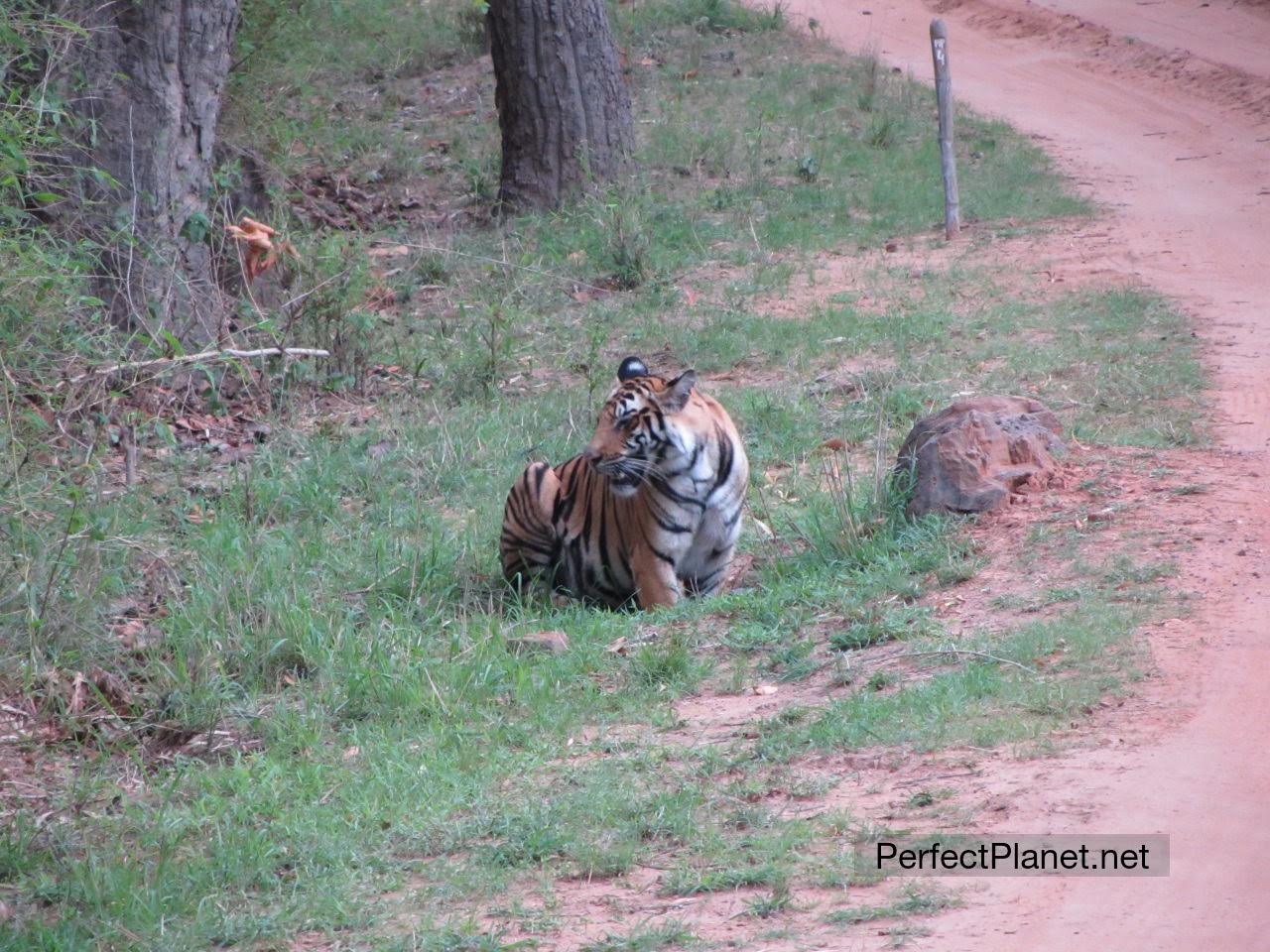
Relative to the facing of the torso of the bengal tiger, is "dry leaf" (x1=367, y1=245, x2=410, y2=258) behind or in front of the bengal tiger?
behind

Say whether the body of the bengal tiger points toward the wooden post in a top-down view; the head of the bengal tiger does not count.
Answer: no

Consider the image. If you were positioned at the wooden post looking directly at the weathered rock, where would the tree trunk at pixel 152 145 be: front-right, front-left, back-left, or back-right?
front-right

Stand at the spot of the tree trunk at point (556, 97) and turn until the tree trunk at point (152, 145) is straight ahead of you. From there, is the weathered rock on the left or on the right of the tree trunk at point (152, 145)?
left

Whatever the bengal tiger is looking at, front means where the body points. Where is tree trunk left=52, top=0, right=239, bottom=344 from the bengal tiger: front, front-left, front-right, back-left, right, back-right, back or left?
back

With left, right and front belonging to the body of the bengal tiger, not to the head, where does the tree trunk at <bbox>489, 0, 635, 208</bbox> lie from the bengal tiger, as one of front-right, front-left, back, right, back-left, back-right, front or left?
back-left

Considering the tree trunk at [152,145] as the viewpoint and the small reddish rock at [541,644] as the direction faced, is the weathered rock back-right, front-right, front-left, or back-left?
front-left

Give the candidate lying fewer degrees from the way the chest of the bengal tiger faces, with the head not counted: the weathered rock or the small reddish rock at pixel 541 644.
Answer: the weathered rock

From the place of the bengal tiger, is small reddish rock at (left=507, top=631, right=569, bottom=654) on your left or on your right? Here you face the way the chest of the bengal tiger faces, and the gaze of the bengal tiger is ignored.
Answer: on your right
